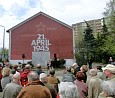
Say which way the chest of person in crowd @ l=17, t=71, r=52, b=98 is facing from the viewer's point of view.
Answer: away from the camera

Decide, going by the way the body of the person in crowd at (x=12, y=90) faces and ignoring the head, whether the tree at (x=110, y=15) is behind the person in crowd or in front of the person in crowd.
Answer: in front

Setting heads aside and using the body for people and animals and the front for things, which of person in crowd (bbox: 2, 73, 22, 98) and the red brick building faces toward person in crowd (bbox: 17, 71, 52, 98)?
the red brick building

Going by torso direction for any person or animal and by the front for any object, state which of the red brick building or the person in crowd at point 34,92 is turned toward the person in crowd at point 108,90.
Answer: the red brick building

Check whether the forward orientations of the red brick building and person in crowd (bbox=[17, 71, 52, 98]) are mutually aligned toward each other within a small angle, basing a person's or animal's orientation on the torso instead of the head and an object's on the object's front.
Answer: yes

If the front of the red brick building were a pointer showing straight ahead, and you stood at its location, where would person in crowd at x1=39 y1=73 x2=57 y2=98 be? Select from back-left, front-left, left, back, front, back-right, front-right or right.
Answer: front

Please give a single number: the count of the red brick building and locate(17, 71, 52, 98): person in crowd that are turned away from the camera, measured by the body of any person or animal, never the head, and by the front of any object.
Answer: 1

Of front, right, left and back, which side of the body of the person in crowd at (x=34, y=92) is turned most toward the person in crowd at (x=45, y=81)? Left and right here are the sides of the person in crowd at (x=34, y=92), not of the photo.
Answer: front

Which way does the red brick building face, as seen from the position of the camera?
facing the viewer

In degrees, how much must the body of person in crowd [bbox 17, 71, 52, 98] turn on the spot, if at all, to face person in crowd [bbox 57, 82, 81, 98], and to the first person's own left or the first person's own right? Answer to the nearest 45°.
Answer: approximately 90° to the first person's own right

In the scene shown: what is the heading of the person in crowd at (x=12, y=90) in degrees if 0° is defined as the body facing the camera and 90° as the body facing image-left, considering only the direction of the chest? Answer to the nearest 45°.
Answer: approximately 225°

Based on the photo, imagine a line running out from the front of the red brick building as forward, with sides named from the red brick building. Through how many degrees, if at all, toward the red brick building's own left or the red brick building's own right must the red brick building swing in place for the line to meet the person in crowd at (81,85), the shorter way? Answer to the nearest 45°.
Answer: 0° — it already faces them

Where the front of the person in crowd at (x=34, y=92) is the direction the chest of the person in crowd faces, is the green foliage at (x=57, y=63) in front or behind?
in front

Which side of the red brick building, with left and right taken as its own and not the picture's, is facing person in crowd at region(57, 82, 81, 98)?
front

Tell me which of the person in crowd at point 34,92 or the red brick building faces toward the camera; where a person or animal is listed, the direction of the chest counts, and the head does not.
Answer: the red brick building

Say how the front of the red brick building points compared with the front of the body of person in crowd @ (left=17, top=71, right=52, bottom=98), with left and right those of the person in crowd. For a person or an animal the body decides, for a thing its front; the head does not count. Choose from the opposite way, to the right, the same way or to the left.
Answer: the opposite way

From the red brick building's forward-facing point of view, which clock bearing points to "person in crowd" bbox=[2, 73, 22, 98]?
The person in crowd is roughly at 12 o'clock from the red brick building.

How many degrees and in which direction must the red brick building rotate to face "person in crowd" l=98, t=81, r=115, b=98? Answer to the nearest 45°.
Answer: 0° — it already faces them
